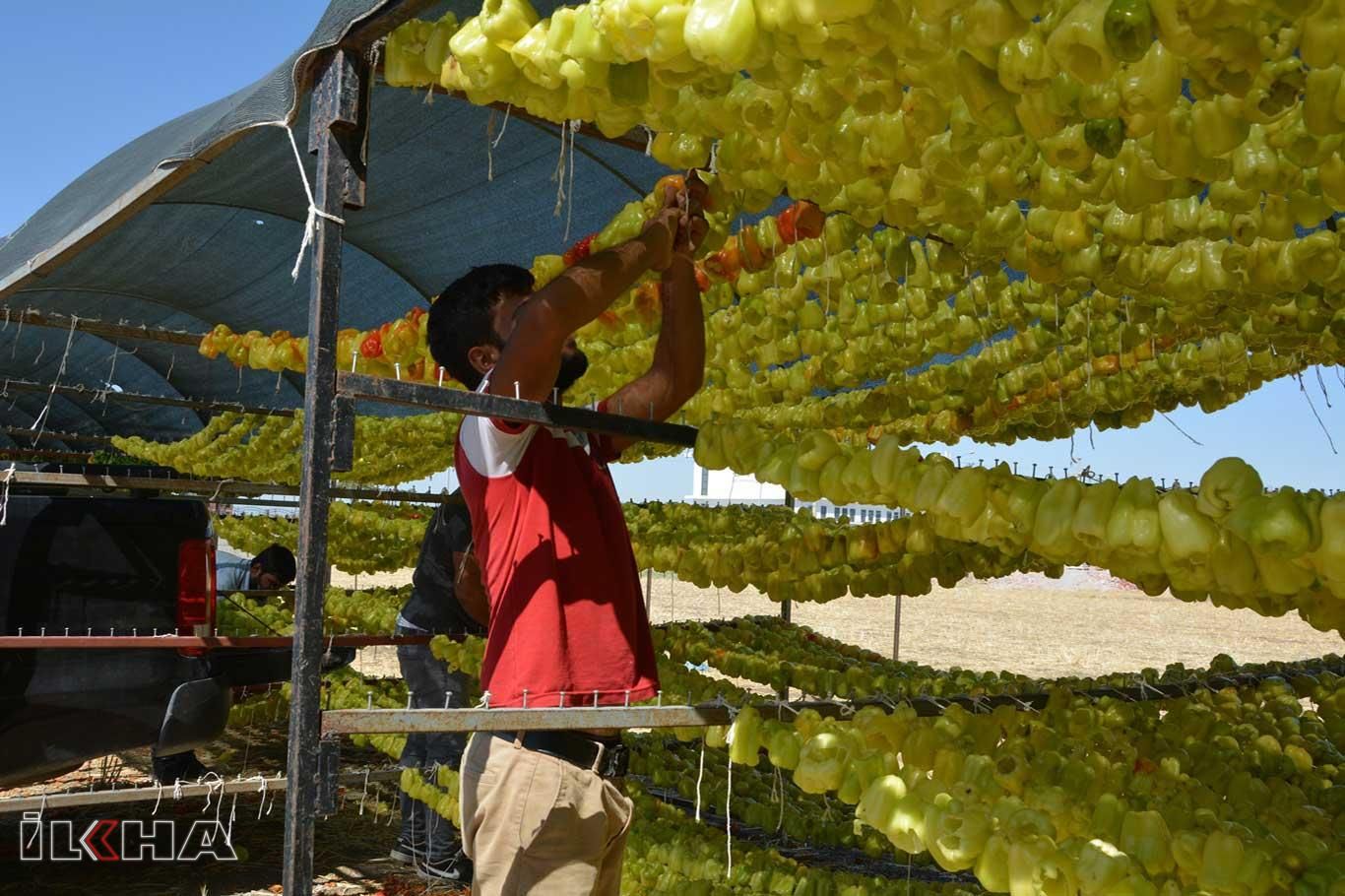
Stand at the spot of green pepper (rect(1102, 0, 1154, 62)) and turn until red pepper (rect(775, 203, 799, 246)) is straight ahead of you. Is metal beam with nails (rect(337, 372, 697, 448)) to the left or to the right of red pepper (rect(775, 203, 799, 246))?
left

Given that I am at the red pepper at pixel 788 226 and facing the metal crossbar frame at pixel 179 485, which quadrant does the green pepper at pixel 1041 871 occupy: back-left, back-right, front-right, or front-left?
back-left

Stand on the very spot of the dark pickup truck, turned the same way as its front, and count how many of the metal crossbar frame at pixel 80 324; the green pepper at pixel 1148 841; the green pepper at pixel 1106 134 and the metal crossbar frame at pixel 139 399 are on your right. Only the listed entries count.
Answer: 2
